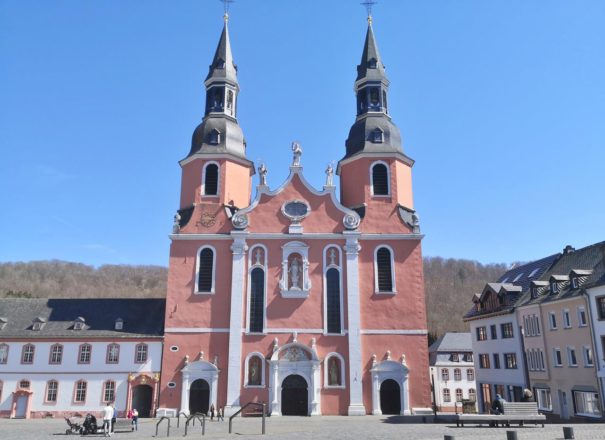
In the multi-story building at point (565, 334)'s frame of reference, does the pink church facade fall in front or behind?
in front

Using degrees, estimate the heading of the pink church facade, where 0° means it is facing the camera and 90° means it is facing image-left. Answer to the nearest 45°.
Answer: approximately 0°

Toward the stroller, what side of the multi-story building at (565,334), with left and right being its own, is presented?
front

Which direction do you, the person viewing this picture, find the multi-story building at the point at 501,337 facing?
facing the viewer and to the left of the viewer

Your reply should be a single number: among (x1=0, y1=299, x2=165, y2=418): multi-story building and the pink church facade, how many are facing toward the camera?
2

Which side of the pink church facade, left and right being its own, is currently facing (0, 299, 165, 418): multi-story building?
right

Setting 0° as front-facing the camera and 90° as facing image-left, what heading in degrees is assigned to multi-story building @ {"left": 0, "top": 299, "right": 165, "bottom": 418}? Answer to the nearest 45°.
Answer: approximately 0°

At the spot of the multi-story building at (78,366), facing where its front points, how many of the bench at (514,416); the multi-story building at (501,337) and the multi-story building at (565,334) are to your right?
0

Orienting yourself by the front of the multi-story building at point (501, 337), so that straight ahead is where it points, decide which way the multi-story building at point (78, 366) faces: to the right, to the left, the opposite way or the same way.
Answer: to the left

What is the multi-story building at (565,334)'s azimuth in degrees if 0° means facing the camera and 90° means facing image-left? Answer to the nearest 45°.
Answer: approximately 45°

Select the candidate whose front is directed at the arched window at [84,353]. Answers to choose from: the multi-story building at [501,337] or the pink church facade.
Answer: the multi-story building

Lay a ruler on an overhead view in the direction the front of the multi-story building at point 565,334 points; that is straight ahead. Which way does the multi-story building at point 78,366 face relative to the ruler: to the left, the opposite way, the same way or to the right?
to the left

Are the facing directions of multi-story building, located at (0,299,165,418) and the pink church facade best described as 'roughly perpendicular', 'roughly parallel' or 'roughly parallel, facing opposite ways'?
roughly parallel

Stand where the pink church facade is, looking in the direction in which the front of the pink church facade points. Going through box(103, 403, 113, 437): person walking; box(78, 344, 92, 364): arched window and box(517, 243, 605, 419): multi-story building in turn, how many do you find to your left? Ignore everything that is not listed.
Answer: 1

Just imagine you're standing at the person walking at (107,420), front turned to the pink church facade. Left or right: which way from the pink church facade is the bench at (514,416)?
right

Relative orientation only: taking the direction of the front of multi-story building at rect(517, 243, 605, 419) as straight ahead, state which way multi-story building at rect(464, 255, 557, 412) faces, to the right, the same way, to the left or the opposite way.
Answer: the same way

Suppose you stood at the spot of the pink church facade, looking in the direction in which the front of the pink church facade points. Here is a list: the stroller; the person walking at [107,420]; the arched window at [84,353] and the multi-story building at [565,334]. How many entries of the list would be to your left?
1

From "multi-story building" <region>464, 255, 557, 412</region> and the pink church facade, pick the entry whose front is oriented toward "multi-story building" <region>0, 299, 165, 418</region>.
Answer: "multi-story building" <region>464, 255, 557, 412</region>

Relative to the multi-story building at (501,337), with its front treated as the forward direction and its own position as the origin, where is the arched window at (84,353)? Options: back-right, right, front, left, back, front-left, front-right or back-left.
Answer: front

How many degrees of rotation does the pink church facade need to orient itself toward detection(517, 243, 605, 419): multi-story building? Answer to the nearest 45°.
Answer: approximately 90° to its left
